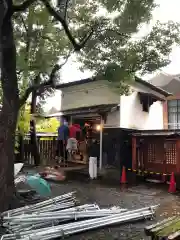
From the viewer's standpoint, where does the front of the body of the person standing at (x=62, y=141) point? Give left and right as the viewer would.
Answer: facing away from the viewer and to the right of the viewer
